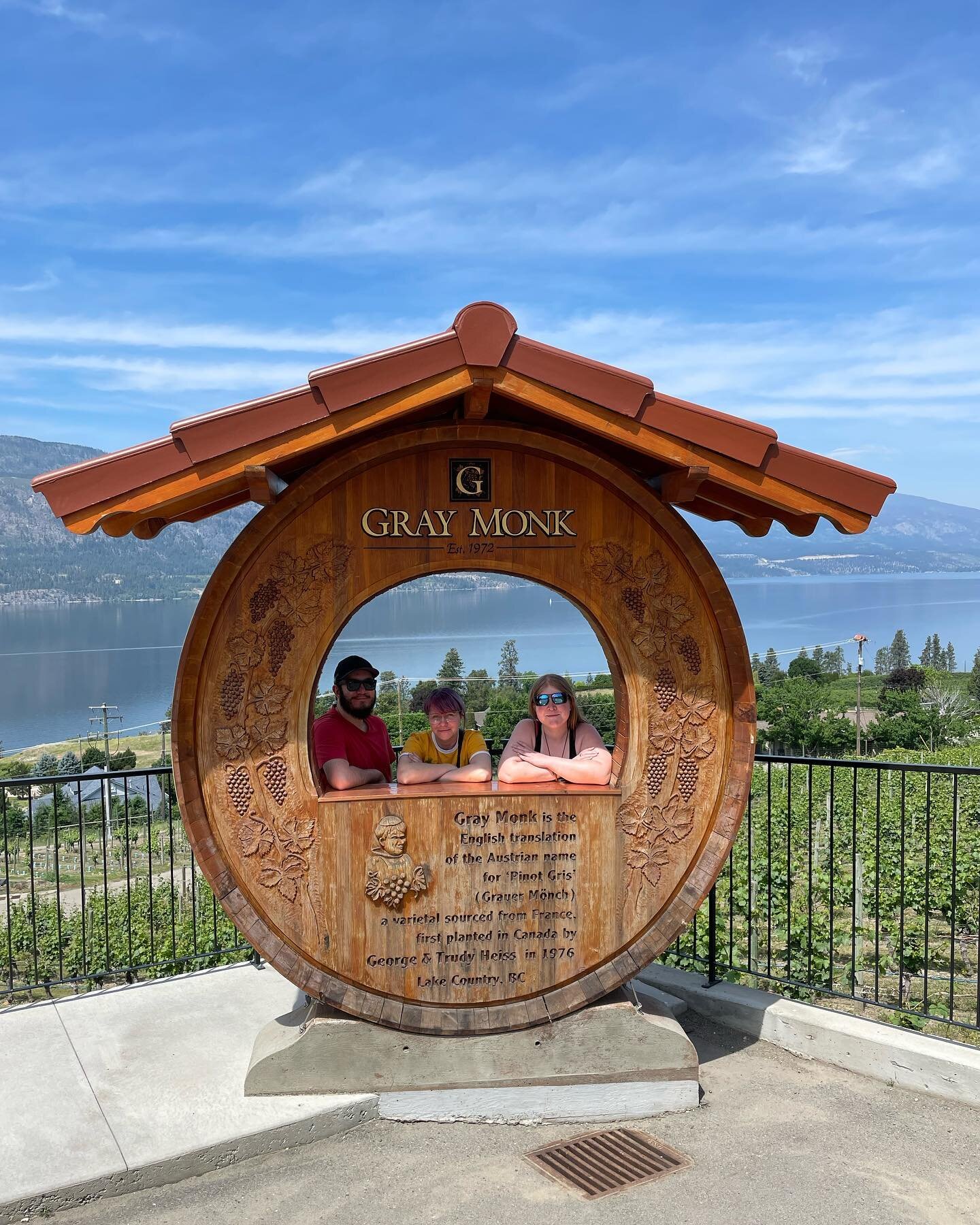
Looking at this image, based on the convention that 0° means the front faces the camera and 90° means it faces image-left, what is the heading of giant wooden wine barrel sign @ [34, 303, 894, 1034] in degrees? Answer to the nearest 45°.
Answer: approximately 0°

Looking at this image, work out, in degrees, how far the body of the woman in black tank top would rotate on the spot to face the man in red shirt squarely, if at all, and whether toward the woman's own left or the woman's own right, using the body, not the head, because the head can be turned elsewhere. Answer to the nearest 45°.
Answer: approximately 90° to the woman's own right

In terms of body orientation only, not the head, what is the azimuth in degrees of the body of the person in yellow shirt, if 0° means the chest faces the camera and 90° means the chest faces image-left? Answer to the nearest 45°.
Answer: approximately 0°

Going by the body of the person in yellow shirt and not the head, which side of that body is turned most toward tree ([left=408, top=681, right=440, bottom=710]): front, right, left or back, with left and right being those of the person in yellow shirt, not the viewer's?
back

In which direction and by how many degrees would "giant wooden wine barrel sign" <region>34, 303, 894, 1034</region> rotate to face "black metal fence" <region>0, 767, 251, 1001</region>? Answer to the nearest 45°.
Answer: approximately 135° to its right

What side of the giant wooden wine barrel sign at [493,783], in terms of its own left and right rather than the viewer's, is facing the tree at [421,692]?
back

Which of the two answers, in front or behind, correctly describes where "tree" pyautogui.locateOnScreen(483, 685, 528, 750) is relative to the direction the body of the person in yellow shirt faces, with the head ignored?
behind
